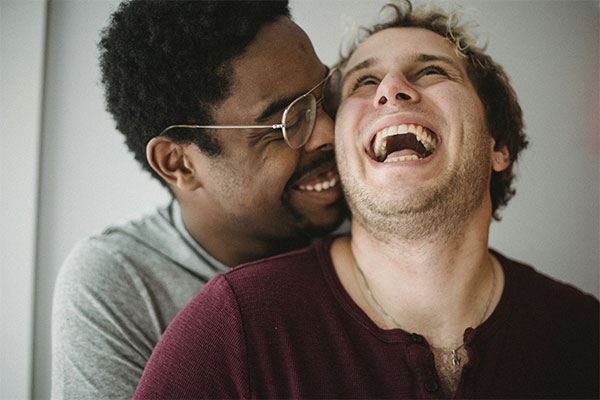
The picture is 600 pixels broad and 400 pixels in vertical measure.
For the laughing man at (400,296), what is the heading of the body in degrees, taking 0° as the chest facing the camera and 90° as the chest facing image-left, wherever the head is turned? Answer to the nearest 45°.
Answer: approximately 0°
